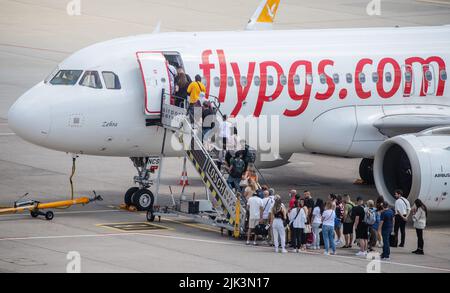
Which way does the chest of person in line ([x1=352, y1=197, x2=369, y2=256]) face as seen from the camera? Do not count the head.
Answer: to the viewer's left

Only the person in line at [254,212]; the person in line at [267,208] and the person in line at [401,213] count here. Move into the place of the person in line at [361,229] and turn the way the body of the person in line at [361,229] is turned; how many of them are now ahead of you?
2

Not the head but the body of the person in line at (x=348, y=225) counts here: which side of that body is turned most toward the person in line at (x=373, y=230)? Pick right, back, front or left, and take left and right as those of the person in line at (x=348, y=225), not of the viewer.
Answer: back

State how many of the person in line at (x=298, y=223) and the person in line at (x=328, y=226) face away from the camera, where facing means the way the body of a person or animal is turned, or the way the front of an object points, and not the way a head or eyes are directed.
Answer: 2

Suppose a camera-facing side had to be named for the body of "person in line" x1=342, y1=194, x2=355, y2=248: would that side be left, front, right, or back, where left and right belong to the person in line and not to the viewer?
left

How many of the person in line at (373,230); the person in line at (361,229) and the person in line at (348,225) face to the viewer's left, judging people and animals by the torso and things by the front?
3

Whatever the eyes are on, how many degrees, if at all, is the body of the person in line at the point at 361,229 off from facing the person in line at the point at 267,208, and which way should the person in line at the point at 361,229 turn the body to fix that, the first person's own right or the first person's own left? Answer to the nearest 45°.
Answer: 0° — they already face them

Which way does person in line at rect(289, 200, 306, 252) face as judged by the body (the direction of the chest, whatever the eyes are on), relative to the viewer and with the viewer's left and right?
facing away from the viewer

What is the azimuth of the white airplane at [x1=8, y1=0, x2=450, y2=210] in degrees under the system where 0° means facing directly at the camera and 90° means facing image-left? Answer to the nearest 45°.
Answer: approximately 45°

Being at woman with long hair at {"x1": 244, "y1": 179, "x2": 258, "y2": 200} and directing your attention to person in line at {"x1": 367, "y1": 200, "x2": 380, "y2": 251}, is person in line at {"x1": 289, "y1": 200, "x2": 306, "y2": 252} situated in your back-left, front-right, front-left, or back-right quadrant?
front-right
